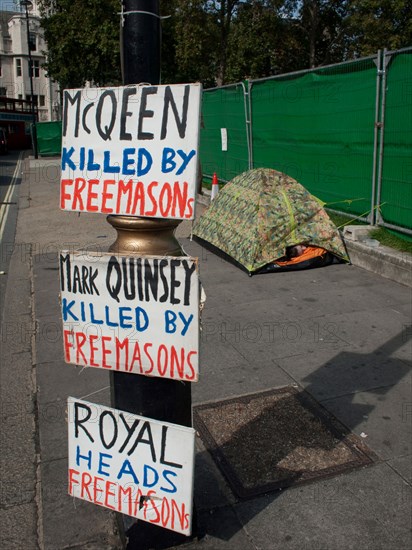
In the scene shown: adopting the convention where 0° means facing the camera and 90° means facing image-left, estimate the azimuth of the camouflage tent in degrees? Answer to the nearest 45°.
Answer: approximately 315°

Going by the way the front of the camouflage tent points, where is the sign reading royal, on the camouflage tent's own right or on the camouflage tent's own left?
on the camouflage tent's own right

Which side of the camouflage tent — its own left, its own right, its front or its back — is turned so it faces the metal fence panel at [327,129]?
left

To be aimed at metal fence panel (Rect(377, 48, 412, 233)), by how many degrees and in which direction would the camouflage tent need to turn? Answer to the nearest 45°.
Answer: approximately 45° to its left

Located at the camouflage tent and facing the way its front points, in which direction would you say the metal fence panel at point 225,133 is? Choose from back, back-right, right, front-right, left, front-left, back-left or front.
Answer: back-left

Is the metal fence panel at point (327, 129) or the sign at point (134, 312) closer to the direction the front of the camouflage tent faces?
the sign

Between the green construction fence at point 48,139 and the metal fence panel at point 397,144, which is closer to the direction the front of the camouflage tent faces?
the metal fence panel

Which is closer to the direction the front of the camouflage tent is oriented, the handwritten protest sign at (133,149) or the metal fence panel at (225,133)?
the handwritten protest sign

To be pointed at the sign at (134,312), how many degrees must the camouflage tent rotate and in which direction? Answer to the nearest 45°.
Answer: approximately 45° to its right
